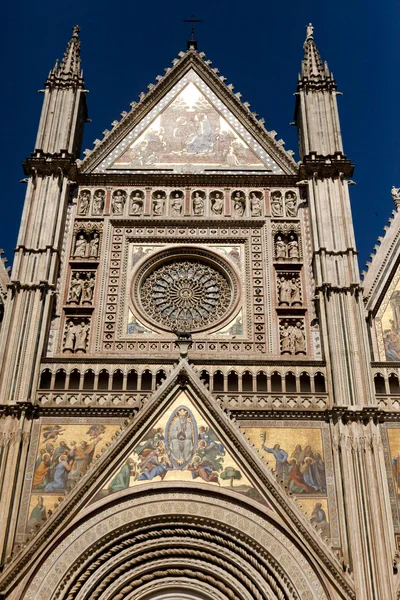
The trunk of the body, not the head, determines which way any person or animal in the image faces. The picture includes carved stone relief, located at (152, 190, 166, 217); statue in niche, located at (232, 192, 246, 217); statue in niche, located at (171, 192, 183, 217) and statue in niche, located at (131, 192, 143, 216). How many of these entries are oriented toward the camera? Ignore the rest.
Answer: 4

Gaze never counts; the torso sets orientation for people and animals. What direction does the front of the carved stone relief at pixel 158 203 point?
toward the camera

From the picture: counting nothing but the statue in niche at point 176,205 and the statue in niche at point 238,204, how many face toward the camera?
2

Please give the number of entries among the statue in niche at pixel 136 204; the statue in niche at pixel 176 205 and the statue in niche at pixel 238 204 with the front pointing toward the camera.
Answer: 3

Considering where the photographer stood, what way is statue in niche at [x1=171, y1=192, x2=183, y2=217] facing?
facing the viewer

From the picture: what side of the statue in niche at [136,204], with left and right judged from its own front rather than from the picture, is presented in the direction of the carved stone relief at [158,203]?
left

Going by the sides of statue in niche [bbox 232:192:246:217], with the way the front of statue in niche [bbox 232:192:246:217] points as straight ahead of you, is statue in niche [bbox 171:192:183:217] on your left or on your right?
on your right

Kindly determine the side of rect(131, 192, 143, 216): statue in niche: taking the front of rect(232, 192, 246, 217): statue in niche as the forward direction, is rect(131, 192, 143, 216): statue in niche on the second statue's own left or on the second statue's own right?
on the second statue's own right

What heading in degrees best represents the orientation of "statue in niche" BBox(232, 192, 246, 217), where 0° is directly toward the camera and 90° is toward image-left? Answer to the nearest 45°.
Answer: approximately 0°

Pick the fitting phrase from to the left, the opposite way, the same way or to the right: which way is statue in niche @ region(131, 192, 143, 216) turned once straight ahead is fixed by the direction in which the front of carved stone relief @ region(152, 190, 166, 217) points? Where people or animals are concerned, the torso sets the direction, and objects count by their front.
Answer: the same way

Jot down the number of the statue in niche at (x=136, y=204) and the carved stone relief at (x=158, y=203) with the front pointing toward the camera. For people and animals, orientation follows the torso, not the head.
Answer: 2

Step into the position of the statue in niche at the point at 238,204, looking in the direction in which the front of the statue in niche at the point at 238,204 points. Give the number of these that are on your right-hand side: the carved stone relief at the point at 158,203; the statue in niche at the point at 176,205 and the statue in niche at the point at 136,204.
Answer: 3

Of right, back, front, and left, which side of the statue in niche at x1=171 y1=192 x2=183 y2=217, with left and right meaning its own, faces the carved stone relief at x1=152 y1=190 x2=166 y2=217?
right

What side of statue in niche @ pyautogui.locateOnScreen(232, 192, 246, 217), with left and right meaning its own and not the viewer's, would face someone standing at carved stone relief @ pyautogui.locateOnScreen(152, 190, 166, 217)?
right

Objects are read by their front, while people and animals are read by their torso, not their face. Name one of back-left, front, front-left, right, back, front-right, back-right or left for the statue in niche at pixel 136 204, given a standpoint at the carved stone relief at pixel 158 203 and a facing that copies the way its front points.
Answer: right
